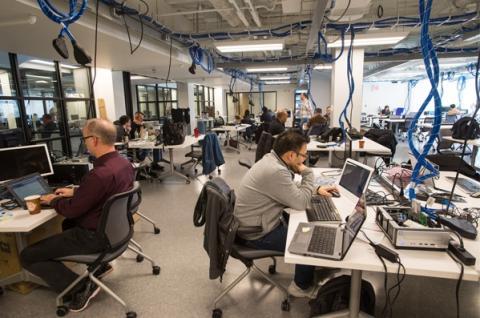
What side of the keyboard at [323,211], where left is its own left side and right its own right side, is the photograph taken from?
left

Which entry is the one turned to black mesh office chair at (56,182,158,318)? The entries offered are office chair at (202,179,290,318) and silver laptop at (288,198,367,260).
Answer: the silver laptop

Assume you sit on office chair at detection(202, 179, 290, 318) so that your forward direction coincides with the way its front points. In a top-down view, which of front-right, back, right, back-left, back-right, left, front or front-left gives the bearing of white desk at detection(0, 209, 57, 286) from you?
back

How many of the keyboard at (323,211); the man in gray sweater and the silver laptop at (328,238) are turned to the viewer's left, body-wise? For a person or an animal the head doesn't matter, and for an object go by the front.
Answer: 2

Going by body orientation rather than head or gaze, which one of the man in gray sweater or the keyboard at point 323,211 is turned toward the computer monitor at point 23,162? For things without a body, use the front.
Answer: the keyboard

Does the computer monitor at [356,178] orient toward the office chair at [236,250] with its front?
yes

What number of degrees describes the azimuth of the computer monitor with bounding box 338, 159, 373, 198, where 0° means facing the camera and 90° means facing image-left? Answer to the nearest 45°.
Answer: approximately 45°

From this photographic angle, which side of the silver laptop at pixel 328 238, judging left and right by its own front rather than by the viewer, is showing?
left

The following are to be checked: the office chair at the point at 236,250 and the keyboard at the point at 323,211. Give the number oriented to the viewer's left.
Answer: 1

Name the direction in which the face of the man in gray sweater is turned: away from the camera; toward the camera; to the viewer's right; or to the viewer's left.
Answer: to the viewer's right

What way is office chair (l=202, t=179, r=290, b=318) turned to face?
to the viewer's right

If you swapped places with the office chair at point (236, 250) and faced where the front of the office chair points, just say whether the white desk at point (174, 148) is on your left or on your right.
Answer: on your left

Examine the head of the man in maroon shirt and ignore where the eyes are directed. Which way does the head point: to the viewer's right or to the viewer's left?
to the viewer's left

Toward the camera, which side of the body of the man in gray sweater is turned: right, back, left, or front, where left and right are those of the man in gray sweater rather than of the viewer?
right

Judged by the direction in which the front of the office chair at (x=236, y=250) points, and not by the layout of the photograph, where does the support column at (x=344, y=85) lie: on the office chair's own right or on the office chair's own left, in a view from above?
on the office chair's own left
